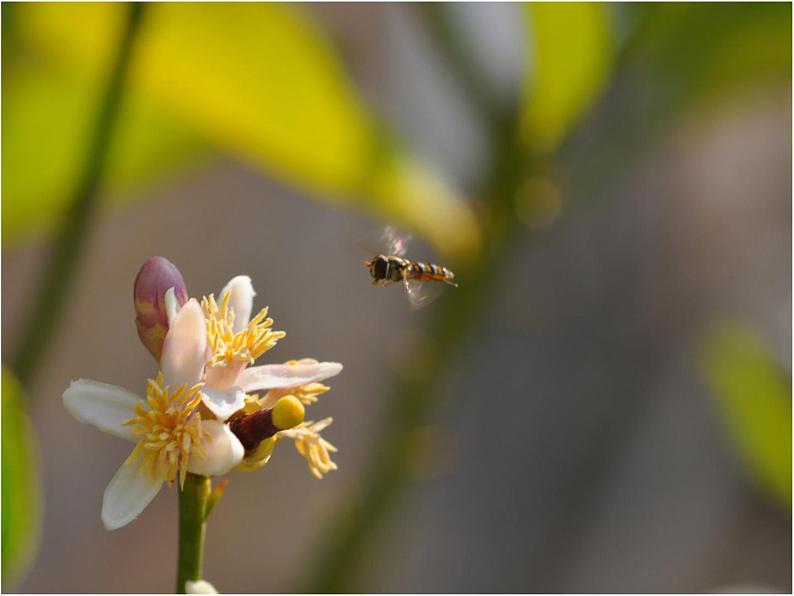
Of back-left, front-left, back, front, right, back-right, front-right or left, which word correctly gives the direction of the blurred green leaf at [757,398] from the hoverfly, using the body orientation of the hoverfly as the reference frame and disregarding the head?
back-right

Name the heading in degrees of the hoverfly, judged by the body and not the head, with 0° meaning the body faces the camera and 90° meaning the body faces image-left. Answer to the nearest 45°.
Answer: approximately 90°
